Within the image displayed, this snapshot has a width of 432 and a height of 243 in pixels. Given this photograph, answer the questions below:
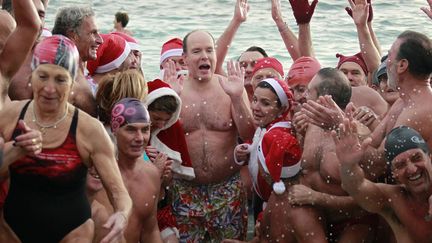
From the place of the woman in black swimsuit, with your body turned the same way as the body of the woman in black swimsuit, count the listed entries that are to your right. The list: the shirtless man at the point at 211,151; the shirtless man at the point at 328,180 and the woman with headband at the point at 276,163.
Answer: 0

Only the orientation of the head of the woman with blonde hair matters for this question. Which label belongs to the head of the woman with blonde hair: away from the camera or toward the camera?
away from the camera

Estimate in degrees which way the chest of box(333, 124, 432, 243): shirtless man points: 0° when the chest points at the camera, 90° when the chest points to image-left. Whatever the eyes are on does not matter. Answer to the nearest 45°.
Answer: approximately 0°

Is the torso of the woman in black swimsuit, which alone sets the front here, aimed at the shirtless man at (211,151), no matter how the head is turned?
no

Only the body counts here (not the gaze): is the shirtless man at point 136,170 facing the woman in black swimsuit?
no

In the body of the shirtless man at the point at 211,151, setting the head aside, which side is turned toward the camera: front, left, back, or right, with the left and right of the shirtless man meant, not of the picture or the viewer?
front

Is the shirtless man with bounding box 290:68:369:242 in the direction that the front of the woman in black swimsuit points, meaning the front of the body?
no
